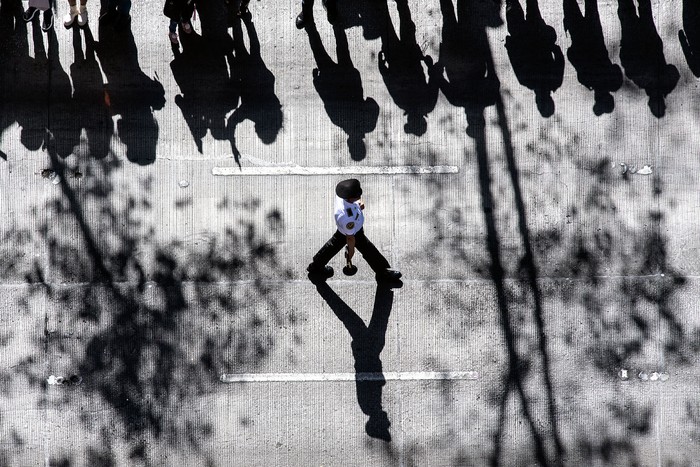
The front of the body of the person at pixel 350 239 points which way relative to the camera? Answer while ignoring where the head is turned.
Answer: to the viewer's right

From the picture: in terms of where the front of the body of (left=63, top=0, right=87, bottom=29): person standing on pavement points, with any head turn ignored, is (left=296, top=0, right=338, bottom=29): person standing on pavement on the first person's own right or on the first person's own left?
on the first person's own left

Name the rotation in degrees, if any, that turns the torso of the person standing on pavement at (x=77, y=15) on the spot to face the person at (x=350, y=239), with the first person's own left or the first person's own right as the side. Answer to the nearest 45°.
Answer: approximately 45° to the first person's own left

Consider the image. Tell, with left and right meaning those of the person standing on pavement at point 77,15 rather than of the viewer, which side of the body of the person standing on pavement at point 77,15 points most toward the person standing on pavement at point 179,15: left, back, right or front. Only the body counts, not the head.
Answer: left

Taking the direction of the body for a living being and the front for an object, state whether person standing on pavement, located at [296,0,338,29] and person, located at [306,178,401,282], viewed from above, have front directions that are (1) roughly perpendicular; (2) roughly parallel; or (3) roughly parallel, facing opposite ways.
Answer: roughly perpendicular

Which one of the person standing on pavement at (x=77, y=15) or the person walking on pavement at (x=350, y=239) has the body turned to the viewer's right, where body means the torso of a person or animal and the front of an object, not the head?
the person walking on pavement at (x=350, y=239)

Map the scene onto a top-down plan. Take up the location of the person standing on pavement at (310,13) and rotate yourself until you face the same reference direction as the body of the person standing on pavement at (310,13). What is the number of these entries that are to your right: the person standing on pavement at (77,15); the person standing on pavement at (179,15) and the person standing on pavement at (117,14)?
3

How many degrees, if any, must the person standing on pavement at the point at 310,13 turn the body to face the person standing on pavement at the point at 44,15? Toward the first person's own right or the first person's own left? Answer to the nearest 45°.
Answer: approximately 90° to the first person's own right
